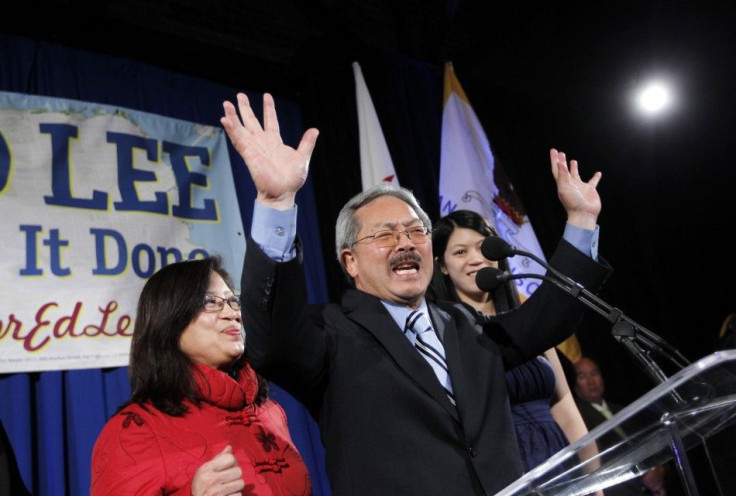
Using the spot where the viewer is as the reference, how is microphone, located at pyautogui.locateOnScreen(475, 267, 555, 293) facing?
facing to the left of the viewer

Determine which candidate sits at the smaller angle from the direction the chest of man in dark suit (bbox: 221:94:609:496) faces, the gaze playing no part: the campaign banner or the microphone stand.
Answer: the microphone stand

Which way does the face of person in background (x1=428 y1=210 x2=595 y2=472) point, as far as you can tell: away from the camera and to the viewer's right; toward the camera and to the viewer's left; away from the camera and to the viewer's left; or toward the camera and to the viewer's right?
toward the camera and to the viewer's left

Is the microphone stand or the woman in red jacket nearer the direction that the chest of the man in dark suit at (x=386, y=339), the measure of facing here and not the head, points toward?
the microphone stand

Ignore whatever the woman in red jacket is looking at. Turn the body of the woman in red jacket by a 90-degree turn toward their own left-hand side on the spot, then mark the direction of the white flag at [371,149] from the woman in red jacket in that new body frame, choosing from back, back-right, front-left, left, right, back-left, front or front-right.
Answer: front

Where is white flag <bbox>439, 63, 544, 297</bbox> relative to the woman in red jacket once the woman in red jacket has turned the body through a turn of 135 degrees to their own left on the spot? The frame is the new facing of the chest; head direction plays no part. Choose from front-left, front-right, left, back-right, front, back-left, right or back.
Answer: front-right

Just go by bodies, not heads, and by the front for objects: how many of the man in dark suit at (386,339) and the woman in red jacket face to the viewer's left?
0

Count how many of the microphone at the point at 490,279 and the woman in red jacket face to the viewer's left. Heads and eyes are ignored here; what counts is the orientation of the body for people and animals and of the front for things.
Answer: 1

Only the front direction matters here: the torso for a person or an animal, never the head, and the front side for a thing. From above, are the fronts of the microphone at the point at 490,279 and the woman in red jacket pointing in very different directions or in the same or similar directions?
very different directions

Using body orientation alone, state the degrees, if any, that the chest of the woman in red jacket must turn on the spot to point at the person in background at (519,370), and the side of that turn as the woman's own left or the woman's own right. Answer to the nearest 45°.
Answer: approximately 45° to the woman's own left

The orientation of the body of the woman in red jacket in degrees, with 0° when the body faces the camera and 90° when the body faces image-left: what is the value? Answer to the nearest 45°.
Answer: approximately 315°

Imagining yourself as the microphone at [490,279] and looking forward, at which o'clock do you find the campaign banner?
The campaign banner is roughly at 1 o'clock from the microphone.
